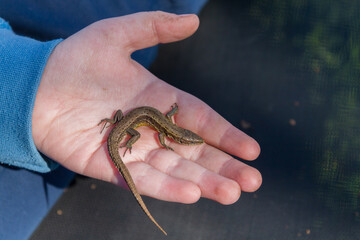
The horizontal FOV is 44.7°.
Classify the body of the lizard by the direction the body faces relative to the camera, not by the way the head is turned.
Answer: to the viewer's right
